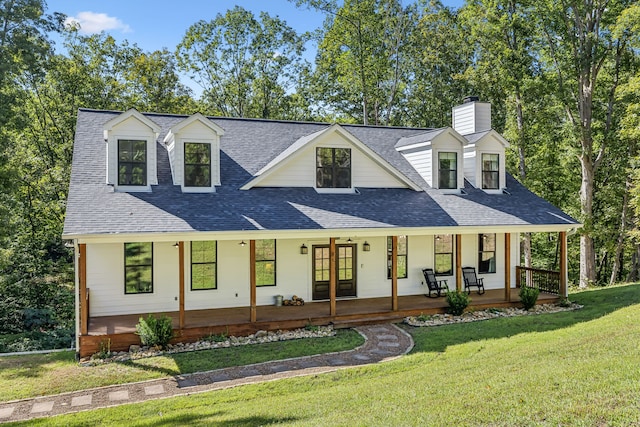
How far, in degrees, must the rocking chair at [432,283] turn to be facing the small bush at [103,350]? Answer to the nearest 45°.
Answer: approximately 90° to its right

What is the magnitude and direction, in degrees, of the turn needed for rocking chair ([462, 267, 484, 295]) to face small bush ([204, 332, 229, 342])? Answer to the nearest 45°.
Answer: approximately 90° to its right

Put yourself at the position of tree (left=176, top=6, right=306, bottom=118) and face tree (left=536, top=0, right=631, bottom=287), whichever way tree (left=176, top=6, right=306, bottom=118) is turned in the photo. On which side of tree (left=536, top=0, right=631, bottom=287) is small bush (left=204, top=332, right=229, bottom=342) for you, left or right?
right

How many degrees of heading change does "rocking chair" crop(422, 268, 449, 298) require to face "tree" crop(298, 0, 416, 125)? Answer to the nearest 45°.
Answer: approximately 135° to its left

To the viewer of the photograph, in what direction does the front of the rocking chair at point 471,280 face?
facing the viewer and to the right of the viewer

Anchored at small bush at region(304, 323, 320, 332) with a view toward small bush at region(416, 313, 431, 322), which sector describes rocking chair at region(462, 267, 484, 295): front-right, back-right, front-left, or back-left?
front-left

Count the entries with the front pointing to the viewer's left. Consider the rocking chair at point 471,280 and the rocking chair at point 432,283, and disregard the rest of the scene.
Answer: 0

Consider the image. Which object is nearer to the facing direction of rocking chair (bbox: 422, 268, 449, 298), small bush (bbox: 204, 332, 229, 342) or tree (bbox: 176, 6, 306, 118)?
the small bush

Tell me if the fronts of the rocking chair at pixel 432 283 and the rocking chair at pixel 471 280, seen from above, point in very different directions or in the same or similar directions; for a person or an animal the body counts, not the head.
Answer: same or similar directions

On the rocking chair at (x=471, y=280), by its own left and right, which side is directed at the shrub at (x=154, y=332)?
right

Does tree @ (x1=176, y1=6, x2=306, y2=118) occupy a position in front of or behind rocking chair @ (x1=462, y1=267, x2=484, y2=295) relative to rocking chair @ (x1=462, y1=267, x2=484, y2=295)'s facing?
behind

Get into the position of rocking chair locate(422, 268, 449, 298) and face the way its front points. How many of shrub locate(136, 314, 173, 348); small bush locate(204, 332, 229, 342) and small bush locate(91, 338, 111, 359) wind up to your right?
3

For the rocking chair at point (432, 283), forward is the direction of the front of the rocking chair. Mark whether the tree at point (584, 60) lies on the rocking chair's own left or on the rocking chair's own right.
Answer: on the rocking chair's own left
